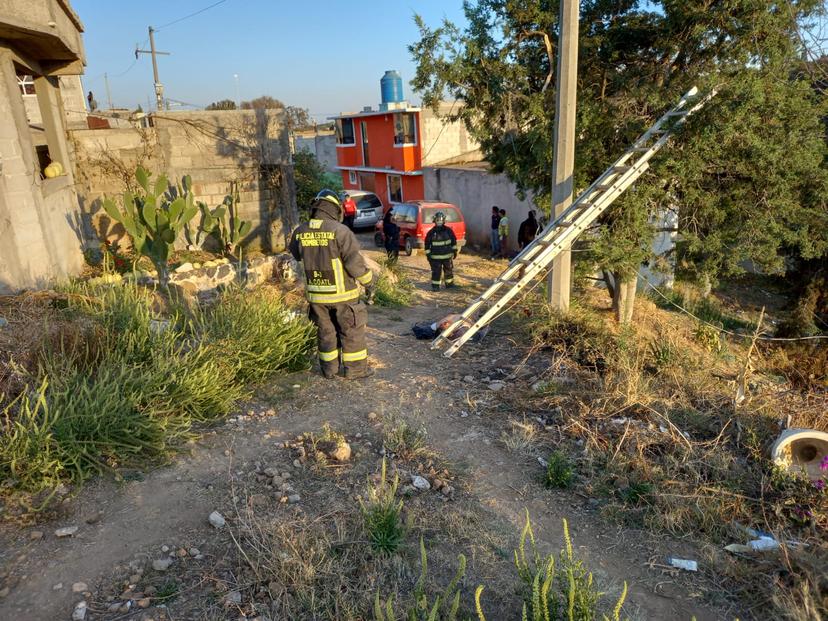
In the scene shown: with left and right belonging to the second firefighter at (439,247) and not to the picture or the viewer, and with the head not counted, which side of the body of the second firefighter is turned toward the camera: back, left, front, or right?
front

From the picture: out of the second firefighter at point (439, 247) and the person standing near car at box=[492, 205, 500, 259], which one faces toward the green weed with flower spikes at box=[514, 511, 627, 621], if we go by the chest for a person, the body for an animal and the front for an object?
the second firefighter

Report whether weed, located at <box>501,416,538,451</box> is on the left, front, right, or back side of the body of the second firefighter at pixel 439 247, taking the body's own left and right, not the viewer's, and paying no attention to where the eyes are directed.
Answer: front

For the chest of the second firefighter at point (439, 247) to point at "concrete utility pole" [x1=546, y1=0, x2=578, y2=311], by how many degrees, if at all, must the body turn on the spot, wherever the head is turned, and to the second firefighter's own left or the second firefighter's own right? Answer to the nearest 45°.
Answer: approximately 45° to the second firefighter's own left

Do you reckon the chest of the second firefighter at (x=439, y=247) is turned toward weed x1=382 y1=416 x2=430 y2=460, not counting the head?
yes

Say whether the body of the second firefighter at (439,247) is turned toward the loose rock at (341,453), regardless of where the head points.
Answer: yes

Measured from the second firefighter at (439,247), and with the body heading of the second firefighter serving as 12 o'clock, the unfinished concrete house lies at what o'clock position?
The unfinished concrete house is roughly at 2 o'clock from the second firefighter.

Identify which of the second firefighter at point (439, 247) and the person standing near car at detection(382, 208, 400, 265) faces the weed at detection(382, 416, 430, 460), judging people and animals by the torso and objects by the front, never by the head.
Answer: the second firefighter
